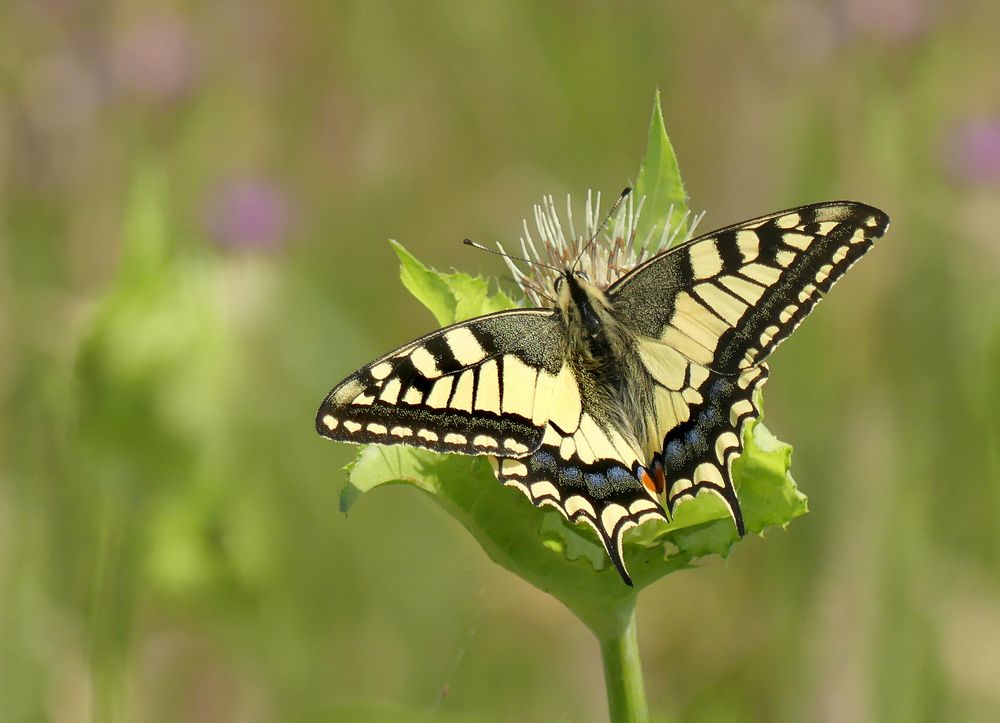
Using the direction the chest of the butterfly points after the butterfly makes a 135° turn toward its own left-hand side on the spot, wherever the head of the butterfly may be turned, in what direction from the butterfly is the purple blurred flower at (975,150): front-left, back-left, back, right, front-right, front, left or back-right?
back

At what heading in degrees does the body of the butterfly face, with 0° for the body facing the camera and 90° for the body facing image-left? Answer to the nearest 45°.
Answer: approximately 180°

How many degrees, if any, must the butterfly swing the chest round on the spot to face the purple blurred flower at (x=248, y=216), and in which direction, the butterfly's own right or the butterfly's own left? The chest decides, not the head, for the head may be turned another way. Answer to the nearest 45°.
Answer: approximately 45° to the butterfly's own left
